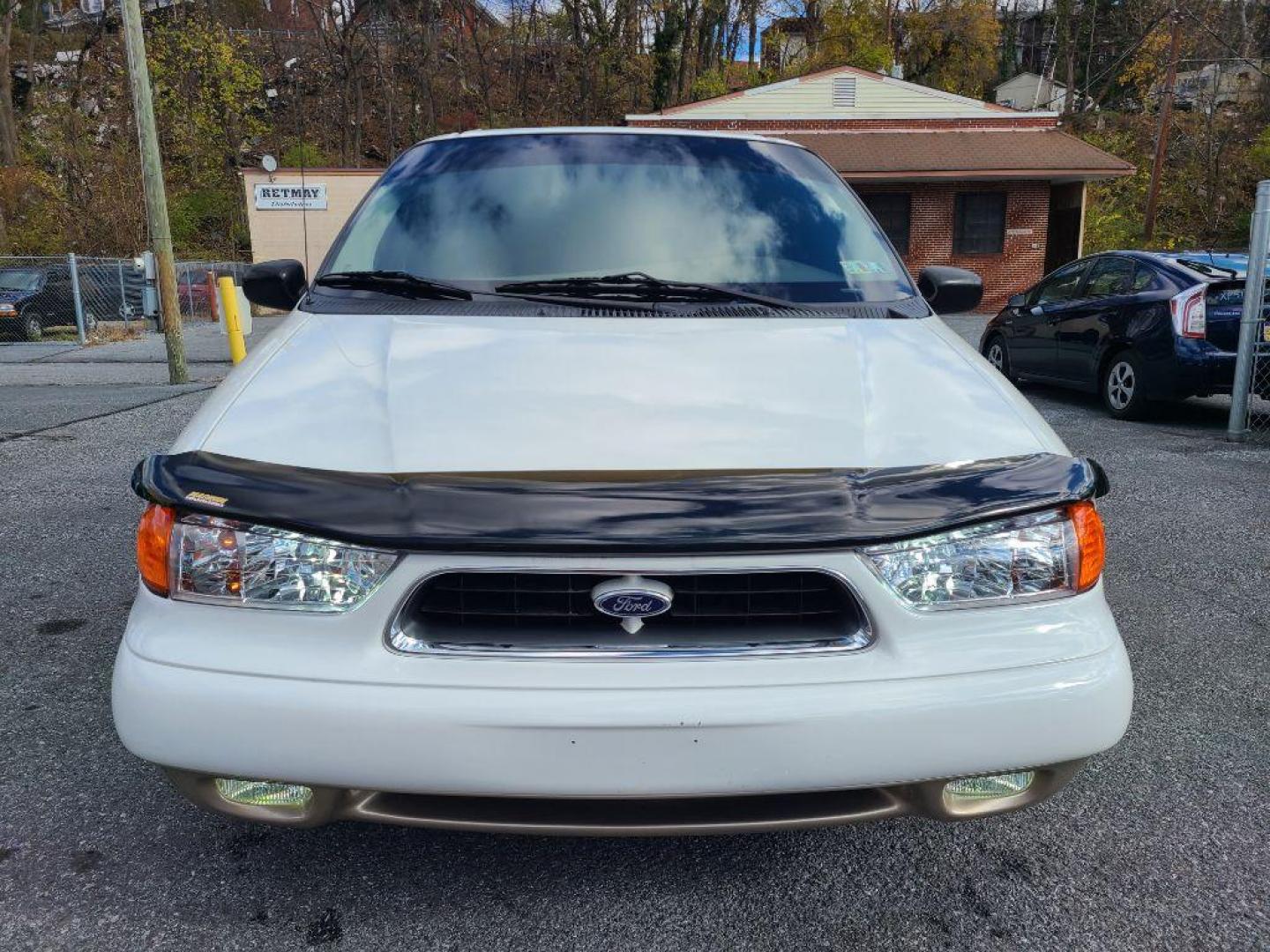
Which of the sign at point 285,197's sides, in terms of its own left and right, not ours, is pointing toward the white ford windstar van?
front

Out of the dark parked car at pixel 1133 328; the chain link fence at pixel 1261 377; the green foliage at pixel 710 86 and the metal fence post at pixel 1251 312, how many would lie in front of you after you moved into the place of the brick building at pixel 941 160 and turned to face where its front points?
3

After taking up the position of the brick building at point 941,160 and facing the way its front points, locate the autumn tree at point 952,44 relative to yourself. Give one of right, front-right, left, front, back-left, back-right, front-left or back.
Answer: back

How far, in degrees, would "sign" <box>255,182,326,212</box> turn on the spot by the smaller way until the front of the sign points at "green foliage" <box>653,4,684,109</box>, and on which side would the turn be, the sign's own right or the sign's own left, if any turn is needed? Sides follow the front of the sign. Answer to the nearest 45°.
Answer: approximately 135° to the sign's own left

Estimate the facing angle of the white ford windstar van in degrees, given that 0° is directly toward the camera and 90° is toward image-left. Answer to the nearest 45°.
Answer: approximately 0°

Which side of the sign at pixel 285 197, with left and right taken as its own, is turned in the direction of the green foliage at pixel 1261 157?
left

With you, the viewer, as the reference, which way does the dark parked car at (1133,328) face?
facing away from the viewer and to the left of the viewer

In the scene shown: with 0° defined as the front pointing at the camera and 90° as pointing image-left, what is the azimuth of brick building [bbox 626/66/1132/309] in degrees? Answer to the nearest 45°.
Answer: approximately 0°

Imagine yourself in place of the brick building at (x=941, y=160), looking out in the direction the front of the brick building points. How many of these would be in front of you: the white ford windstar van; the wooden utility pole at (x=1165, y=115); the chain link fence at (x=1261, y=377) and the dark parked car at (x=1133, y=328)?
3

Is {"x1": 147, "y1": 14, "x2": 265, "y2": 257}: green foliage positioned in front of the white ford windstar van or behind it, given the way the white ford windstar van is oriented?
behind

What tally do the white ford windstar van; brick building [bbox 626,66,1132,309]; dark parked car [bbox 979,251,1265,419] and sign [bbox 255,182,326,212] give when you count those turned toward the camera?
3

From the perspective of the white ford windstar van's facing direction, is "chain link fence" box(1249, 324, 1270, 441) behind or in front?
behind
